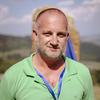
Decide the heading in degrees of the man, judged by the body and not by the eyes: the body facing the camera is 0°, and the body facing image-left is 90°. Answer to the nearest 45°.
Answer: approximately 0°
